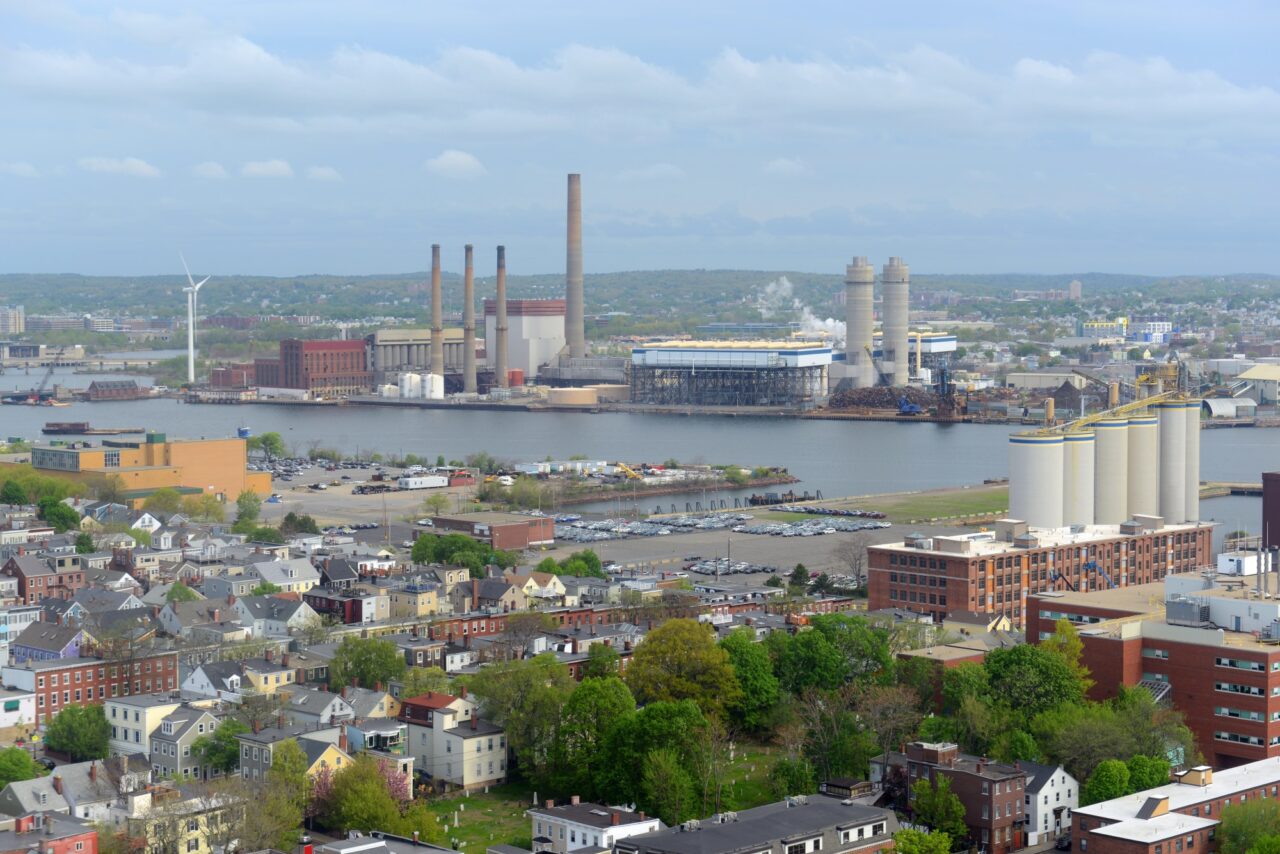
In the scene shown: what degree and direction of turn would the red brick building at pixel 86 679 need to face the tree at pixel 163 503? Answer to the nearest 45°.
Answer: approximately 135° to its left

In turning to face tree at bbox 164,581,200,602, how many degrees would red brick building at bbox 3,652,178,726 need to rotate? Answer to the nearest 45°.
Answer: approximately 135° to its left

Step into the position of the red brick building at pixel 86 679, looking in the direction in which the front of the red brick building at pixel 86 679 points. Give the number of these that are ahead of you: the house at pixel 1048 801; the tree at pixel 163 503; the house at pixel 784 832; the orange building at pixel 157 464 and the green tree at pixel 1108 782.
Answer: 3

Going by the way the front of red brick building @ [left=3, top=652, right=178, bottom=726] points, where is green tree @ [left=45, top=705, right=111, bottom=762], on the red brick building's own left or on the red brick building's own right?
on the red brick building's own right

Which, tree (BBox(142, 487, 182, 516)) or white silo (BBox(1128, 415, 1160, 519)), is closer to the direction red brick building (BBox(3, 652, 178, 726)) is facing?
the white silo

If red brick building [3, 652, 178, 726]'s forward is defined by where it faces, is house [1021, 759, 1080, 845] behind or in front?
in front

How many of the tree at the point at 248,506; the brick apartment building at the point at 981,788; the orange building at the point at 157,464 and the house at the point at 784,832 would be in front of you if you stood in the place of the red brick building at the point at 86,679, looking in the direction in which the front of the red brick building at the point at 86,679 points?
2

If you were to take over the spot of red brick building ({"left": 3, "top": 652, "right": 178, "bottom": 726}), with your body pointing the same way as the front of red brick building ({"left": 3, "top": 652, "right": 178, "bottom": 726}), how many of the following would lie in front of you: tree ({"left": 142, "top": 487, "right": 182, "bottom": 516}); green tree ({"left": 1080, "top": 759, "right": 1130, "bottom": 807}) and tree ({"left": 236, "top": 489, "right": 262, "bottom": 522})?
1

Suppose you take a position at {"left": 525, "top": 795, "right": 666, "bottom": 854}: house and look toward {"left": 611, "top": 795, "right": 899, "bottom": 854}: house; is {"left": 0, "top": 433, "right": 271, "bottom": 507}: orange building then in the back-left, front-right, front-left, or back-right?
back-left

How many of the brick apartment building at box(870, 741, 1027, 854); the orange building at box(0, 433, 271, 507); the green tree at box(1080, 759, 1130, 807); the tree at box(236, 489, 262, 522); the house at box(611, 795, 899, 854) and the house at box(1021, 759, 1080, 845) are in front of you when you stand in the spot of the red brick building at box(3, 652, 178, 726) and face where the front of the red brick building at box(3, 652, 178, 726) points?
4

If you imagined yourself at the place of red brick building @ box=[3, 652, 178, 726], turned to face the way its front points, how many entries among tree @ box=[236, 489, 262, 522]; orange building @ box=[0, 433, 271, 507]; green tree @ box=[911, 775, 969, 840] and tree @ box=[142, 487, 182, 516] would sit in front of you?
1

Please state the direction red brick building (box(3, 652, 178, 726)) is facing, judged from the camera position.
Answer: facing the viewer and to the right of the viewer

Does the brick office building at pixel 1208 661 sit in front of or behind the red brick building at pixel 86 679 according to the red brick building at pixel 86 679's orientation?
in front
